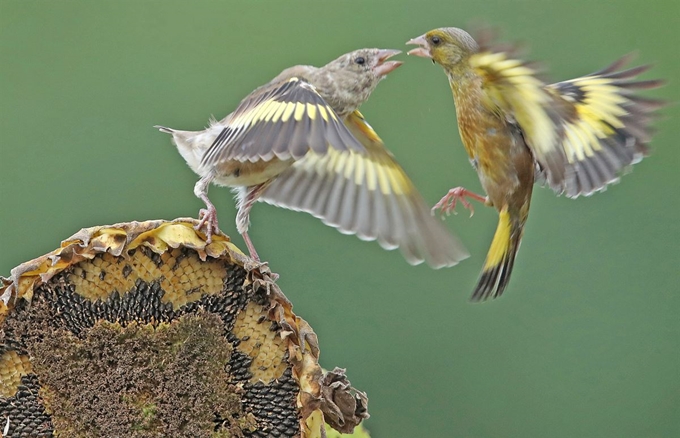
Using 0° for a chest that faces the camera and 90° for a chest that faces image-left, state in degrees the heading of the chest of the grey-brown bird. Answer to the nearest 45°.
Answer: approximately 270°

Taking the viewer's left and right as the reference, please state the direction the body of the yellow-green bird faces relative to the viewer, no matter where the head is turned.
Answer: facing to the left of the viewer

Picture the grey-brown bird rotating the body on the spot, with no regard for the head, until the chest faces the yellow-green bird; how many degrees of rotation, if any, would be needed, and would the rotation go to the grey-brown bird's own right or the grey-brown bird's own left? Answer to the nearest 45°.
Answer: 0° — it already faces it

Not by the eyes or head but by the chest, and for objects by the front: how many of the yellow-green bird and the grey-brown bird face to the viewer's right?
1

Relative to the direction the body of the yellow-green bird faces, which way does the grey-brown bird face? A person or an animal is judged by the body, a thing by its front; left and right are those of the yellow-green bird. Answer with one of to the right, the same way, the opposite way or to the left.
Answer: the opposite way
